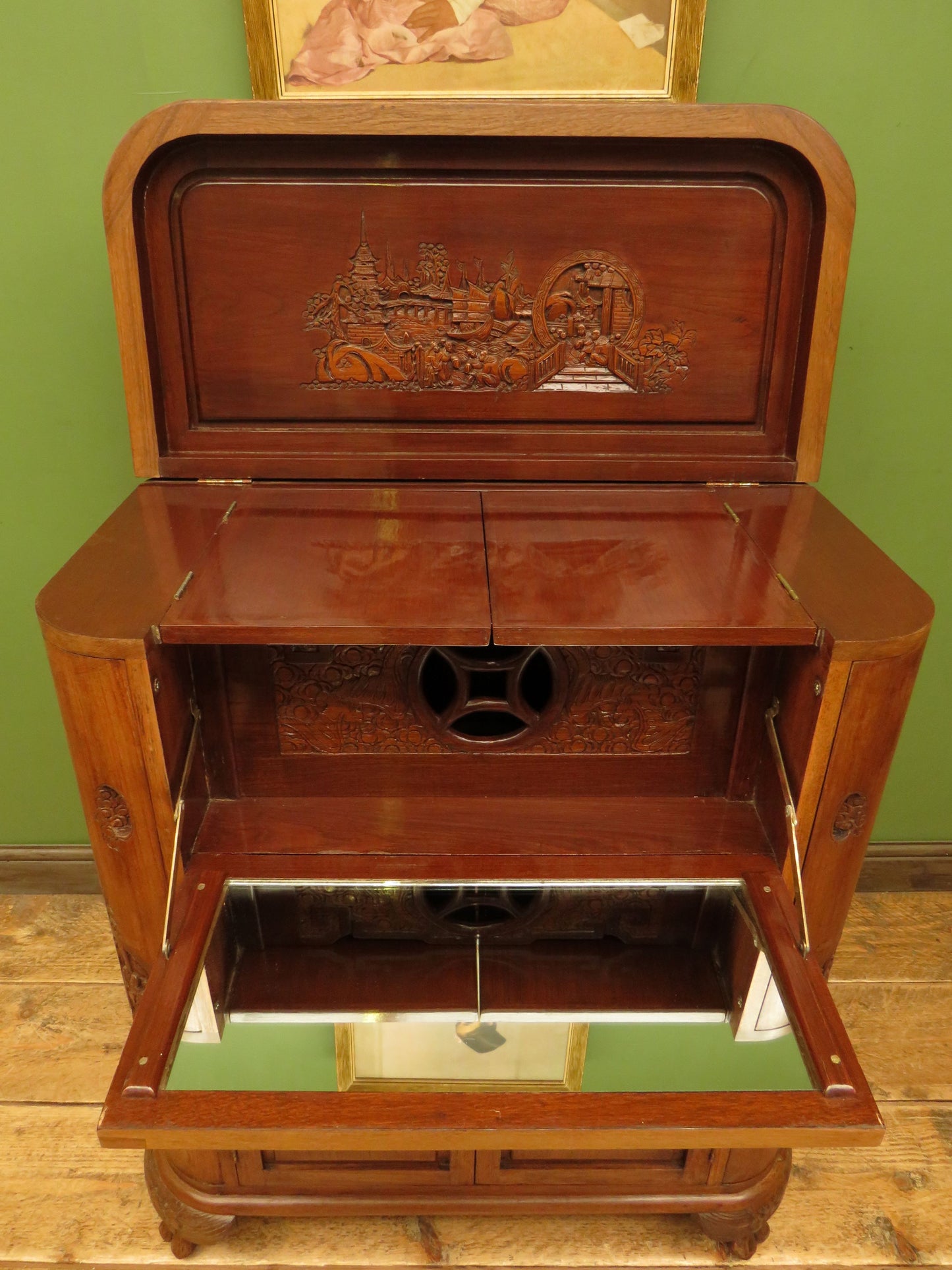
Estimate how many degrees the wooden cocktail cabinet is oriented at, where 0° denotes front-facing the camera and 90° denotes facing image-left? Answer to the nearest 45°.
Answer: approximately 0°

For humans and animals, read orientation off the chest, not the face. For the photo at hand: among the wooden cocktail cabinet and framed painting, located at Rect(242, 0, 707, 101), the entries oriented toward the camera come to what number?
2

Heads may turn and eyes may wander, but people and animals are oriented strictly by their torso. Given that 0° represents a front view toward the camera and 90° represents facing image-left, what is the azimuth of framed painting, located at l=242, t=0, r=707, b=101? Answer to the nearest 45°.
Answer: approximately 0°
